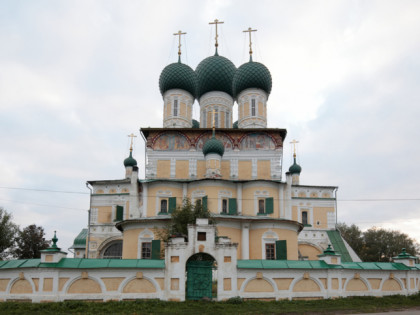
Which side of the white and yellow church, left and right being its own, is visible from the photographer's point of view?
front

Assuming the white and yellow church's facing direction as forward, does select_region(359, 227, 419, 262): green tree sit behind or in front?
behind

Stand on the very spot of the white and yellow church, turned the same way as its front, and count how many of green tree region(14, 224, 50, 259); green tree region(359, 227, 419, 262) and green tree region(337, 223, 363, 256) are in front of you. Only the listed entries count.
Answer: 0

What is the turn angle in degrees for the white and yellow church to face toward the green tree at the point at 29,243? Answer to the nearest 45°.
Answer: approximately 135° to its right

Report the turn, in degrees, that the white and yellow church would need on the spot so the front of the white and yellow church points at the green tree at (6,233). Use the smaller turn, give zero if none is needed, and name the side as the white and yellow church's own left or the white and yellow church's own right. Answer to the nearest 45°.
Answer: approximately 135° to the white and yellow church's own right

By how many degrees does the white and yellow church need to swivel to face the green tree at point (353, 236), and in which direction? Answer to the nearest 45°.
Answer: approximately 135° to its left
